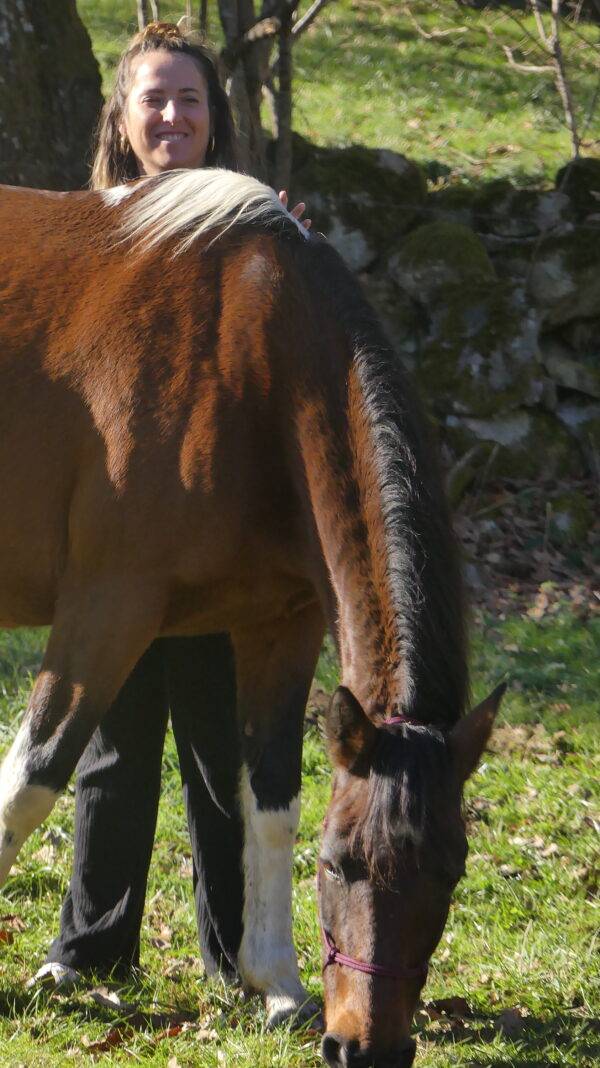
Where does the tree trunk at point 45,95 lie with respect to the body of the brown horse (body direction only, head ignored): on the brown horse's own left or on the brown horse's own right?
on the brown horse's own left

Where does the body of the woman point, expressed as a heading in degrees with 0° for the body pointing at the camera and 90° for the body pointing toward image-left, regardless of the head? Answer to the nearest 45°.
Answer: approximately 0°

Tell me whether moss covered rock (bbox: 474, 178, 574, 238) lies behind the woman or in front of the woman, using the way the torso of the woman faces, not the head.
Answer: behind

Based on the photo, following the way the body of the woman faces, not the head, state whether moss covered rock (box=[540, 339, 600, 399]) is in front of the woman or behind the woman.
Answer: behind

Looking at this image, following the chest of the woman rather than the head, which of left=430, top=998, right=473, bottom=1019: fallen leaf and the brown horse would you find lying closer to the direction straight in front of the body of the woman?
the brown horse

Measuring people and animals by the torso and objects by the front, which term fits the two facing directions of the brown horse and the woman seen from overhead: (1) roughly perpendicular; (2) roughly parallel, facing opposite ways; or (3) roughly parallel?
roughly perpendicular

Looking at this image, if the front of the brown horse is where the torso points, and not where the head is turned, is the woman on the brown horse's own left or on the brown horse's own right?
on the brown horse's own left

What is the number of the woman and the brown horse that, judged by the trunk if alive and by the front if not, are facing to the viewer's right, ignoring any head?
1

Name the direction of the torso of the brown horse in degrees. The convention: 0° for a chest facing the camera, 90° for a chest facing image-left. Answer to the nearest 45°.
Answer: approximately 270°

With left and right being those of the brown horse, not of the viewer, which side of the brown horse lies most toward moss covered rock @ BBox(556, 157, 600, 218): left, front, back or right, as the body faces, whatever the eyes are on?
left

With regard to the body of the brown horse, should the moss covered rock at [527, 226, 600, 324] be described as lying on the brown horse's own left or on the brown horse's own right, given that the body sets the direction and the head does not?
on the brown horse's own left
